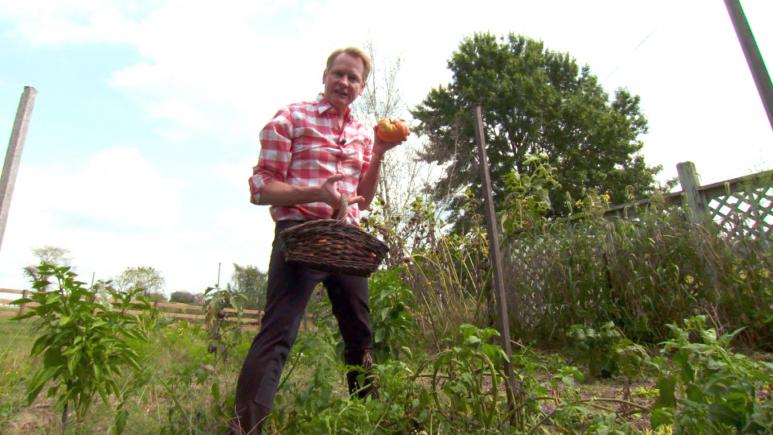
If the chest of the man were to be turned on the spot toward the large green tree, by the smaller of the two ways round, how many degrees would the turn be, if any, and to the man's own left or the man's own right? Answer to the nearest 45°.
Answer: approximately 90° to the man's own left

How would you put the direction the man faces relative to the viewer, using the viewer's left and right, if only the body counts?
facing the viewer and to the right of the viewer

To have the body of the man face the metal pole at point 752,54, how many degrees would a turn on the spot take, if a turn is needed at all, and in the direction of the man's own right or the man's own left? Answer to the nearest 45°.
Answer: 0° — they already face it

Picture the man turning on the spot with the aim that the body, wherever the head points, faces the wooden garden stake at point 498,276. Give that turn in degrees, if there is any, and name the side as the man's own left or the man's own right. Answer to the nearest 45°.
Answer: approximately 45° to the man's own left

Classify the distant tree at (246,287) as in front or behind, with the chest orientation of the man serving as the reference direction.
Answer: behind
